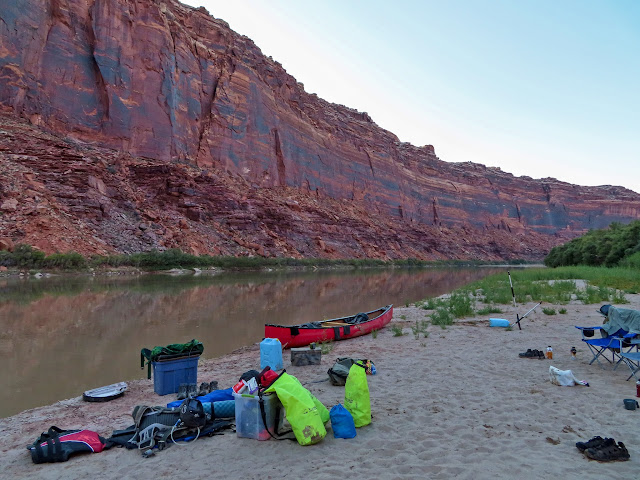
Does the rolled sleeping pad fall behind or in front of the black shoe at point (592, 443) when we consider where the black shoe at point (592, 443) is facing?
in front

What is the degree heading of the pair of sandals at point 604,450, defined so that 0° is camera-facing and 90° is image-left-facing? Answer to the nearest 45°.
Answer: approximately 90°

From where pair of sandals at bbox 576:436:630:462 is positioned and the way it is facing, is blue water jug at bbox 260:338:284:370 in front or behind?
in front

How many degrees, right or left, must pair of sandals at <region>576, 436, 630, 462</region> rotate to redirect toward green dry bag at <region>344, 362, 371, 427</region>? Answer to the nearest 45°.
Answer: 0° — it already faces it

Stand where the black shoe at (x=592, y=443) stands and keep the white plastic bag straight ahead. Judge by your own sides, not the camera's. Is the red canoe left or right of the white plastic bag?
left

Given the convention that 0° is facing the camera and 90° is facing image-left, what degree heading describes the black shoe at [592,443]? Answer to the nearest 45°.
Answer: approximately 90°
